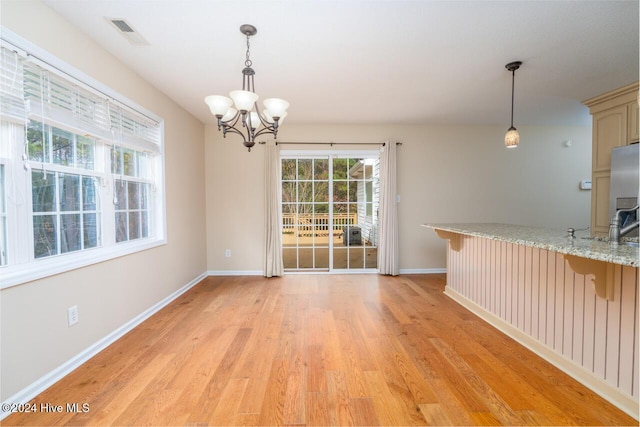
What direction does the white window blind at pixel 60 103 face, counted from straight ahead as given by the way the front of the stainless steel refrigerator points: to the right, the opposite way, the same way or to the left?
the opposite way

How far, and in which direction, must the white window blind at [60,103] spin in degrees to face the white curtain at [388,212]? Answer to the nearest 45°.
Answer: approximately 45° to its left

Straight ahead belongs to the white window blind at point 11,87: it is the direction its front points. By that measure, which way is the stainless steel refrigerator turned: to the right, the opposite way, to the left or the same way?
the opposite way

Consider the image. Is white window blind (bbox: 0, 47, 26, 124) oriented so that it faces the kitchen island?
yes

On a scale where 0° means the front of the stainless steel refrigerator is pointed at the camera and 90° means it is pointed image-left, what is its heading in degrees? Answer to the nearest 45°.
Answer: approximately 45°

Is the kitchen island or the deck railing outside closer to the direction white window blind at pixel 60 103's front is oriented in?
the kitchen island

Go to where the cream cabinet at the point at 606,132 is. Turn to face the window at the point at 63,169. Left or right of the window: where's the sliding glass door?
right

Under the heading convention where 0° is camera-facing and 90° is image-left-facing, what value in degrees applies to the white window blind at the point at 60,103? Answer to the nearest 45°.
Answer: approximately 315°
